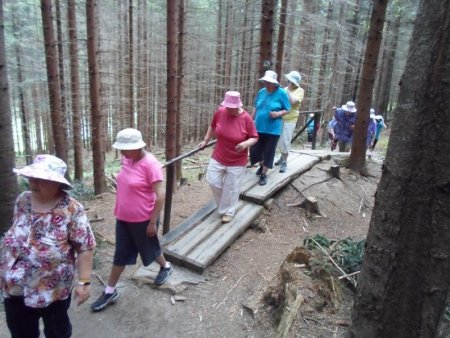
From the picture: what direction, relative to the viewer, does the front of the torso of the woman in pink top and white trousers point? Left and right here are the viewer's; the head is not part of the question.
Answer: facing the viewer

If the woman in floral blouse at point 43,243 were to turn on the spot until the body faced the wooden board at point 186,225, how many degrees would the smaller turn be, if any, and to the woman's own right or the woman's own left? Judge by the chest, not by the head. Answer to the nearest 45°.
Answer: approximately 180°

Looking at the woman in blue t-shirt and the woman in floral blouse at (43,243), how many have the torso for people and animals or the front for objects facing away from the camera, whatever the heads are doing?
0

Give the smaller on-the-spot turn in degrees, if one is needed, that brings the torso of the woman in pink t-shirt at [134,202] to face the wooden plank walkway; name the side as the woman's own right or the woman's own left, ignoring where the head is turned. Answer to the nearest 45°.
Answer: approximately 180°

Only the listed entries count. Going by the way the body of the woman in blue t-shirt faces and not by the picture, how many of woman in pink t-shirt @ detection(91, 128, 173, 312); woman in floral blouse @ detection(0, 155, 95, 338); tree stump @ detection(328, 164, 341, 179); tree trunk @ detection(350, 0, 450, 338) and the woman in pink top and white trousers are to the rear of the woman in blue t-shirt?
1

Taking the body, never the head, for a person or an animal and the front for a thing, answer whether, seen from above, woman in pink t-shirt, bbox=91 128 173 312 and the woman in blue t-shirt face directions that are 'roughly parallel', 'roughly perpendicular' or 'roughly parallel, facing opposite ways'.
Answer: roughly parallel

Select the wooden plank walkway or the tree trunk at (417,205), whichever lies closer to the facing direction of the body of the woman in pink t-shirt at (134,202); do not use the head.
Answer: the tree trunk

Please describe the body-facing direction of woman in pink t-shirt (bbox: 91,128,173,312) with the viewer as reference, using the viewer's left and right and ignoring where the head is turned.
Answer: facing the viewer and to the left of the viewer

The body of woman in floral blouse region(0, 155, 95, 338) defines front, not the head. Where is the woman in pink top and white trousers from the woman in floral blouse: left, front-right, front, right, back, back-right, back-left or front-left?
back

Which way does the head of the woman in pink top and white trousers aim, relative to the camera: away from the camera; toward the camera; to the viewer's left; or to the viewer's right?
toward the camera

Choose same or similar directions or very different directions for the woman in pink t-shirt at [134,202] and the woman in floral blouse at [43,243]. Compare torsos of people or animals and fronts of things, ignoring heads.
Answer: same or similar directions

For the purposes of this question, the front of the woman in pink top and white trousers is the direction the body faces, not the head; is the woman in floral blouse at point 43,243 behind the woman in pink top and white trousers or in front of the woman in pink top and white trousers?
in front

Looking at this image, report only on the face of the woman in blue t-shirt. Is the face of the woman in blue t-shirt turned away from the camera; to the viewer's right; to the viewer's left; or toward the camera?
toward the camera

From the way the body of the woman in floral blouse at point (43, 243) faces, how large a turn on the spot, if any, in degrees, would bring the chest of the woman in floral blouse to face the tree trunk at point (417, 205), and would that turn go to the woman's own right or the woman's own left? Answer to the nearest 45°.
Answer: approximately 90° to the woman's own left
